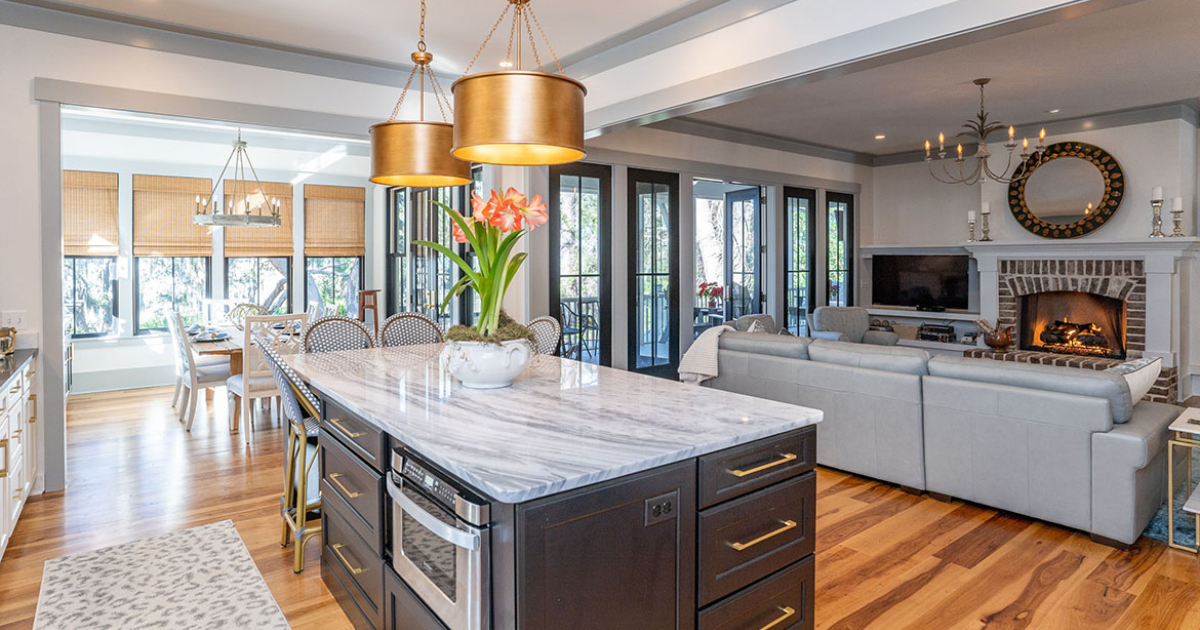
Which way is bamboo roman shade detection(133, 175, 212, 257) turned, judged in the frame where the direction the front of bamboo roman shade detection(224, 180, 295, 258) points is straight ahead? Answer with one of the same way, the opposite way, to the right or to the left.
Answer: the same way

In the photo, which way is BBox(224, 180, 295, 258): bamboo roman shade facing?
toward the camera

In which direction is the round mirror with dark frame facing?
toward the camera

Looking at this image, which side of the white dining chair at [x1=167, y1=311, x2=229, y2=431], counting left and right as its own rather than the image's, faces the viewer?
right

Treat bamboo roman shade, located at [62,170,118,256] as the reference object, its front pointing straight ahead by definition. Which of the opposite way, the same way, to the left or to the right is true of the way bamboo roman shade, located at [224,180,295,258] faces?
the same way

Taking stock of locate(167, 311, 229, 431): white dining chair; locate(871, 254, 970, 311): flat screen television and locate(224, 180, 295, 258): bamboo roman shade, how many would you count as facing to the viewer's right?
1

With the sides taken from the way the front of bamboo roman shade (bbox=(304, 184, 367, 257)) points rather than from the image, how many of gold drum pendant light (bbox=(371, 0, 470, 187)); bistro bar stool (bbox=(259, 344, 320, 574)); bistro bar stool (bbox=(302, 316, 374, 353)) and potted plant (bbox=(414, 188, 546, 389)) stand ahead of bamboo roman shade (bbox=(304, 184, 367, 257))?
4

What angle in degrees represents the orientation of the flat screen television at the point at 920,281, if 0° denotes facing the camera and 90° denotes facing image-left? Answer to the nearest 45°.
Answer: approximately 0°

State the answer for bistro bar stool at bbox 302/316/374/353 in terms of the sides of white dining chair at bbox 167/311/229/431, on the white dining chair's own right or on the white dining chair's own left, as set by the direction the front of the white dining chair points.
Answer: on the white dining chair's own right

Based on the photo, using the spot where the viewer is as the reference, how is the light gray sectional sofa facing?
facing away from the viewer and to the right of the viewer

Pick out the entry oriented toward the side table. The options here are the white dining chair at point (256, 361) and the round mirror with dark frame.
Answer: the round mirror with dark frame

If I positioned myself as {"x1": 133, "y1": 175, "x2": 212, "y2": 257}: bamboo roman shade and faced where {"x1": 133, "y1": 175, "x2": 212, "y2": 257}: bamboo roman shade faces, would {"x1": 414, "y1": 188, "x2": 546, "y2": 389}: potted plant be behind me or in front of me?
in front

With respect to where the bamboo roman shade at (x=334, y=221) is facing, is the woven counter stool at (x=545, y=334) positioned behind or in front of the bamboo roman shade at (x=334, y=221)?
in front

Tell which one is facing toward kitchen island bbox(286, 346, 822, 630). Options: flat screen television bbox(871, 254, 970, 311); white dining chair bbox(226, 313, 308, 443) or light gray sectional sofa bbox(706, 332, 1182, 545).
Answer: the flat screen television

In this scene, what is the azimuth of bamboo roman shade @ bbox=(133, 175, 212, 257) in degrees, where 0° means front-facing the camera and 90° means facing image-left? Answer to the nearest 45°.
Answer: approximately 0°

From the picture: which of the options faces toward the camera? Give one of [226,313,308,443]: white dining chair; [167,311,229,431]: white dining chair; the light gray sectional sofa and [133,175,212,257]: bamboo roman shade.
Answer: the bamboo roman shade

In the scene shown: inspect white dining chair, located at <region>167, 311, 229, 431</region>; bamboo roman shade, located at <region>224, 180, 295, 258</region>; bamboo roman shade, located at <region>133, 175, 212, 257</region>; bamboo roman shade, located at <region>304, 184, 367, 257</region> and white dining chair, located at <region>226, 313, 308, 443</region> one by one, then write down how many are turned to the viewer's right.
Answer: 1

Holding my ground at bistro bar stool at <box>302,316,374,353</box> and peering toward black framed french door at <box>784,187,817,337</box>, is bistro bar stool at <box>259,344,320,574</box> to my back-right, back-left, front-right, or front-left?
back-right
